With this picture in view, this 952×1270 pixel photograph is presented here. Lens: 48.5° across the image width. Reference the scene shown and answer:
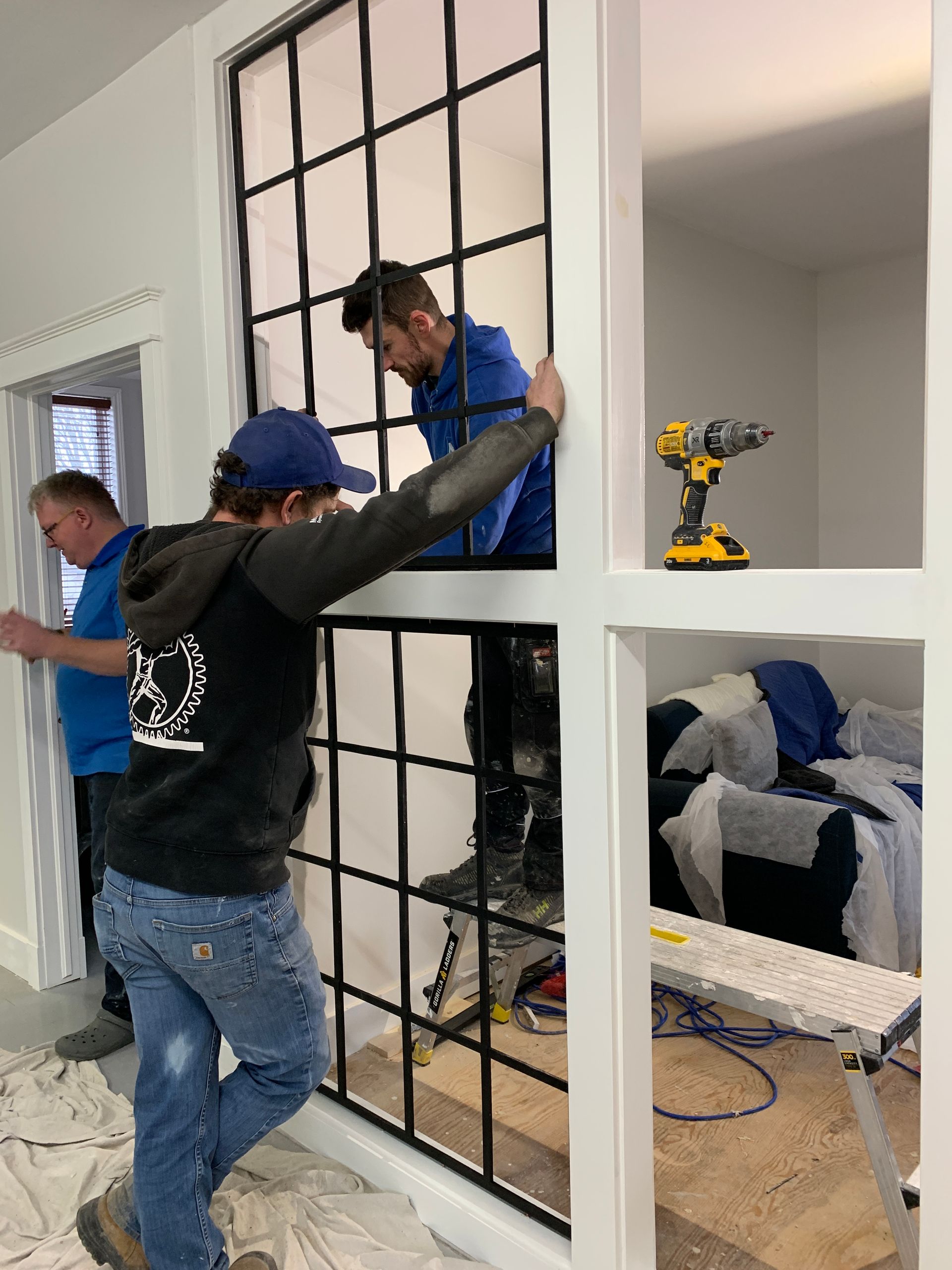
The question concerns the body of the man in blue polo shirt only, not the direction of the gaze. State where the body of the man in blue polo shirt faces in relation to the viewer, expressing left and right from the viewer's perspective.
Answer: facing to the left of the viewer

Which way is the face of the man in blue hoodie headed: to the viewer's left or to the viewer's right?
to the viewer's left

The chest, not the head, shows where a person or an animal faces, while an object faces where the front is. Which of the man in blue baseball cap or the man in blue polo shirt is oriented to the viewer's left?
the man in blue polo shirt

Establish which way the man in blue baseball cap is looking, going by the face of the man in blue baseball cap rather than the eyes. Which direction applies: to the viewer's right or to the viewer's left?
to the viewer's right

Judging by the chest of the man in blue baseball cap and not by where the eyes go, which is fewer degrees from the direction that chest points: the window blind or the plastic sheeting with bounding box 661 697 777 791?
the plastic sheeting

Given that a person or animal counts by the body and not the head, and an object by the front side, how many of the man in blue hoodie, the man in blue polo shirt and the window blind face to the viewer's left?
2

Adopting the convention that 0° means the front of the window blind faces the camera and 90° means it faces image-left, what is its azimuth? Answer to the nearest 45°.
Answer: approximately 0°

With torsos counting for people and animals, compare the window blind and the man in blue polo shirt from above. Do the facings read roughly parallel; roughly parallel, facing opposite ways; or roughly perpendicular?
roughly perpendicular

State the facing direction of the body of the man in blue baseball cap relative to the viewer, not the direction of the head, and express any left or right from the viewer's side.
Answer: facing away from the viewer and to the right of the viewer

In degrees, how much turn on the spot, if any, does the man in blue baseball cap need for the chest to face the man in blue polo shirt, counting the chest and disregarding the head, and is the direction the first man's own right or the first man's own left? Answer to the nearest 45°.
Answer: approximately 45° to the first man's own left

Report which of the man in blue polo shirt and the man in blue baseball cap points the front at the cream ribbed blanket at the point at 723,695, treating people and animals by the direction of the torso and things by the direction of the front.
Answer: the man in blue baseball cap
